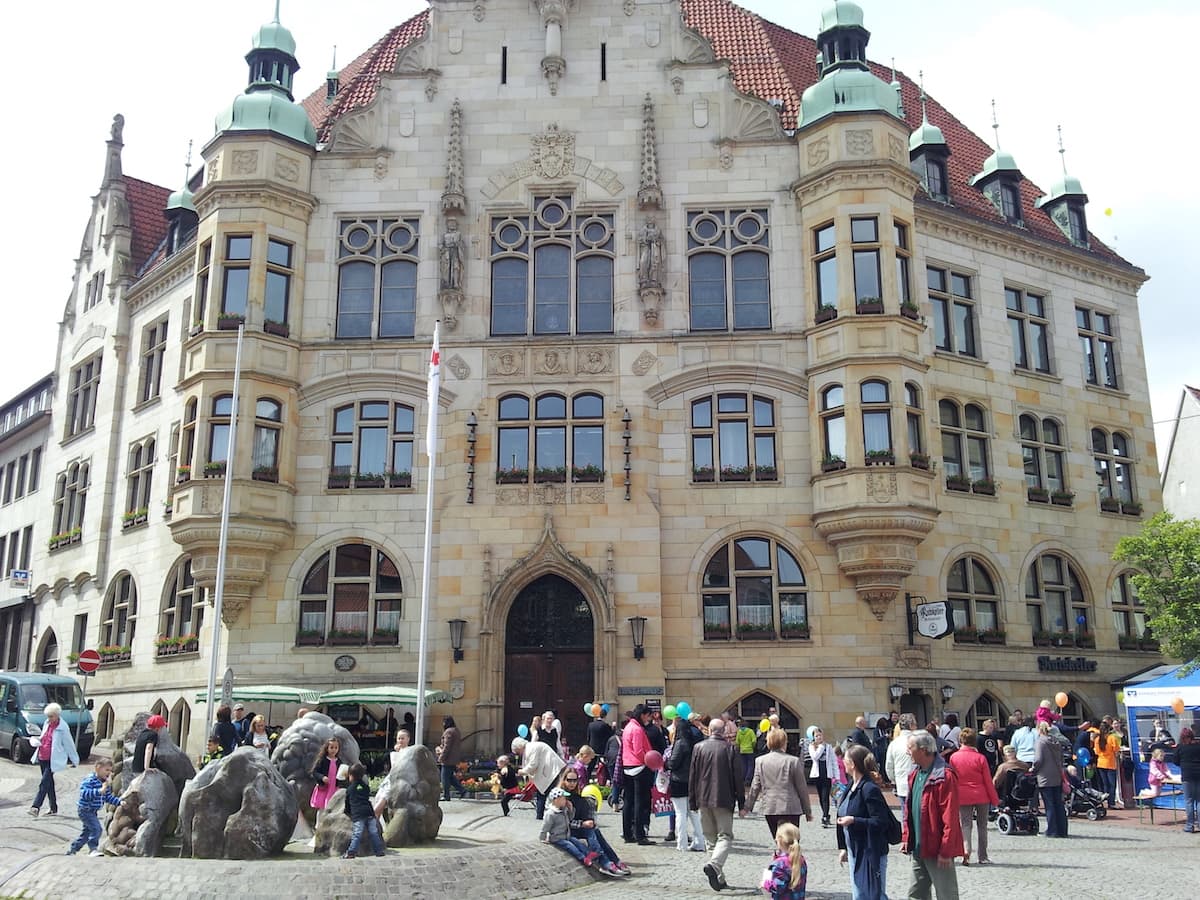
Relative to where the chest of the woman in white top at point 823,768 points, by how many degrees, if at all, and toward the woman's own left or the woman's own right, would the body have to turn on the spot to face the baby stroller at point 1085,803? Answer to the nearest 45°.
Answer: approximately 135° to the woman's own left

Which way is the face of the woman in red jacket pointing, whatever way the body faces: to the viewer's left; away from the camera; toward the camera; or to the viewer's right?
away from the camera

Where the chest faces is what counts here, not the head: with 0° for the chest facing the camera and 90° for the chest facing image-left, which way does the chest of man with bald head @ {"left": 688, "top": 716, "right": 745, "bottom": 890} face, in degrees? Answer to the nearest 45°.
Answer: approximately 180°

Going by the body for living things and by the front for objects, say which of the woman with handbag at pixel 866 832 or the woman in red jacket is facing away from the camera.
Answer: the woman in red jacket

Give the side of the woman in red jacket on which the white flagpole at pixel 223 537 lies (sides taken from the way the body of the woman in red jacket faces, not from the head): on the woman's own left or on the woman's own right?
on the woman's own left

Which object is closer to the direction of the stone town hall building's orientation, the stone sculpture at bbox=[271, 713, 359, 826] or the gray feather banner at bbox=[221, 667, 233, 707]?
the stone sculpture

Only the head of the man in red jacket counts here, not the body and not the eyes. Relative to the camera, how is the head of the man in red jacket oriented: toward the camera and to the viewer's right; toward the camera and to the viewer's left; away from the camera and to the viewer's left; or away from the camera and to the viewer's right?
toward the camera and to the viewer's left

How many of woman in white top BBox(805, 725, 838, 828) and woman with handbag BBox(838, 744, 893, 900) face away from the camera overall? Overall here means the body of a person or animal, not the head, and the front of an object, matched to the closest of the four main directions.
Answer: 0

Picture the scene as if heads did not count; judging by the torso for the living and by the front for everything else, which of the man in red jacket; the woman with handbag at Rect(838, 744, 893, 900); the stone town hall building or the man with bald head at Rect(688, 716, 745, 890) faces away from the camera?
the man with bald head

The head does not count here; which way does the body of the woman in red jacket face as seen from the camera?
away from the camera

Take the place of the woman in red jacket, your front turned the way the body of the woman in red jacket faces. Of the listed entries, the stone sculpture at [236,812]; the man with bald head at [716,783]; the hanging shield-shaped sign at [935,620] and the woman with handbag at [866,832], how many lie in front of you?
1

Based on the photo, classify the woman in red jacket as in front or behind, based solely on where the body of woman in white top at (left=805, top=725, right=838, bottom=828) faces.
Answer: in front

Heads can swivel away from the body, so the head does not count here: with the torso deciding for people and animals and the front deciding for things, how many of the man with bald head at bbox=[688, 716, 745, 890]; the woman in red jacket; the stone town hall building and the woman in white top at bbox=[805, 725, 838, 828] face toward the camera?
2

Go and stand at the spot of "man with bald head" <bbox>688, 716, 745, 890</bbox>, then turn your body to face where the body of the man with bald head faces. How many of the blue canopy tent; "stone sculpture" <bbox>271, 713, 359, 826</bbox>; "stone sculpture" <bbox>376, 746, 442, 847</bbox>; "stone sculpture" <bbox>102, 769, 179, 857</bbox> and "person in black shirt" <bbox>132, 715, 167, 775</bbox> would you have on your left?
4

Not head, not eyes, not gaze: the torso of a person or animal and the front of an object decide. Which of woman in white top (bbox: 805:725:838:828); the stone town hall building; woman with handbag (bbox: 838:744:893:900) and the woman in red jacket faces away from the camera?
the woman in red jacket
